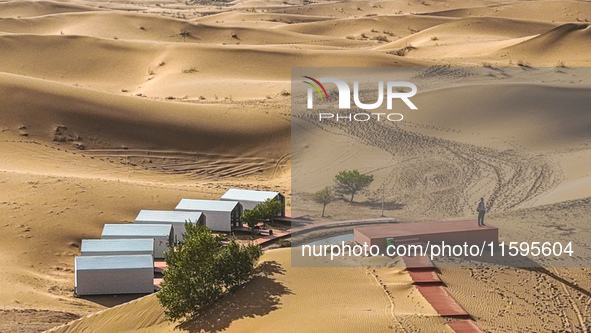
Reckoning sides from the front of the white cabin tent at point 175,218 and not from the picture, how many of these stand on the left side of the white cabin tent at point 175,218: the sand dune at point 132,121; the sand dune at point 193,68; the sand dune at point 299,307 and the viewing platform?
2
